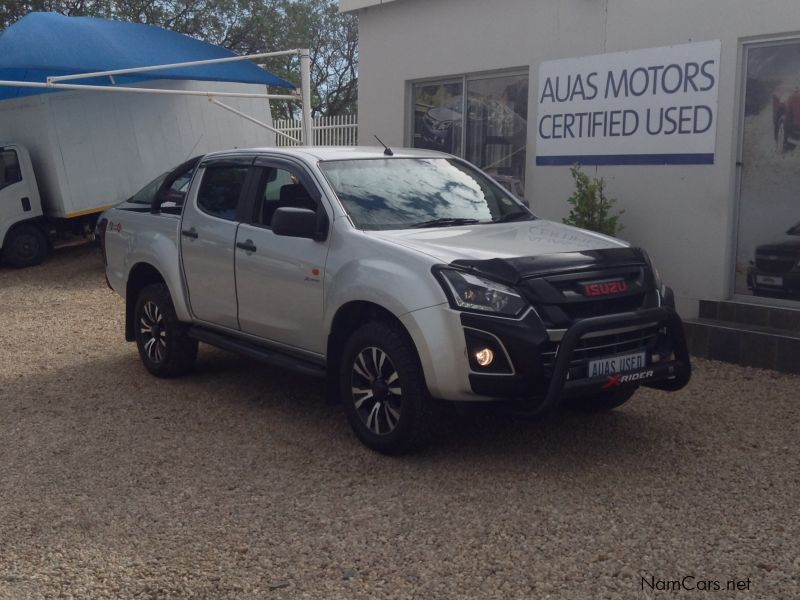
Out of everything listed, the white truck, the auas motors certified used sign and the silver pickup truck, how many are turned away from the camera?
0

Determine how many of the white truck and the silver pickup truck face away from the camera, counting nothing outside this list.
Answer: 0

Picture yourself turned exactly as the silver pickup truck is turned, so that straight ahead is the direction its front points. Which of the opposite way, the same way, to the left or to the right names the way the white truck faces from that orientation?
to the right

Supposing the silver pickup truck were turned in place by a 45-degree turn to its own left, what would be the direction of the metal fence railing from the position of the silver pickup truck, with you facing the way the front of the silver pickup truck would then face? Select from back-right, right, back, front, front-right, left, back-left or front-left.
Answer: left

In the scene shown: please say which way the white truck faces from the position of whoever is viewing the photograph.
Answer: facing the viewer and to the left of the viewer

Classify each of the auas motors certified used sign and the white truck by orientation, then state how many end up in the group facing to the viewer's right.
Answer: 0

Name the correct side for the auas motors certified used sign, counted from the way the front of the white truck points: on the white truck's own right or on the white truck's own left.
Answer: on the white truck's own left

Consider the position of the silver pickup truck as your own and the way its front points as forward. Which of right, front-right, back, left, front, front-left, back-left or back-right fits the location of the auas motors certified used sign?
left

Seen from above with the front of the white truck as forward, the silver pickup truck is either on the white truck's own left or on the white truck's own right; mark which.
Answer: on the white truck's own left

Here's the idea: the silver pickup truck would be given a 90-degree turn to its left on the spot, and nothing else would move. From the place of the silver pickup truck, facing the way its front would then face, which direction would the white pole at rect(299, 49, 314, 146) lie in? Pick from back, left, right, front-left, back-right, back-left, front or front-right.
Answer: front-left

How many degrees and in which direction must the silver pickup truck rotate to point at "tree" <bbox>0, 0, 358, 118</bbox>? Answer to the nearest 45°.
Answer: approximately 135° to its left
